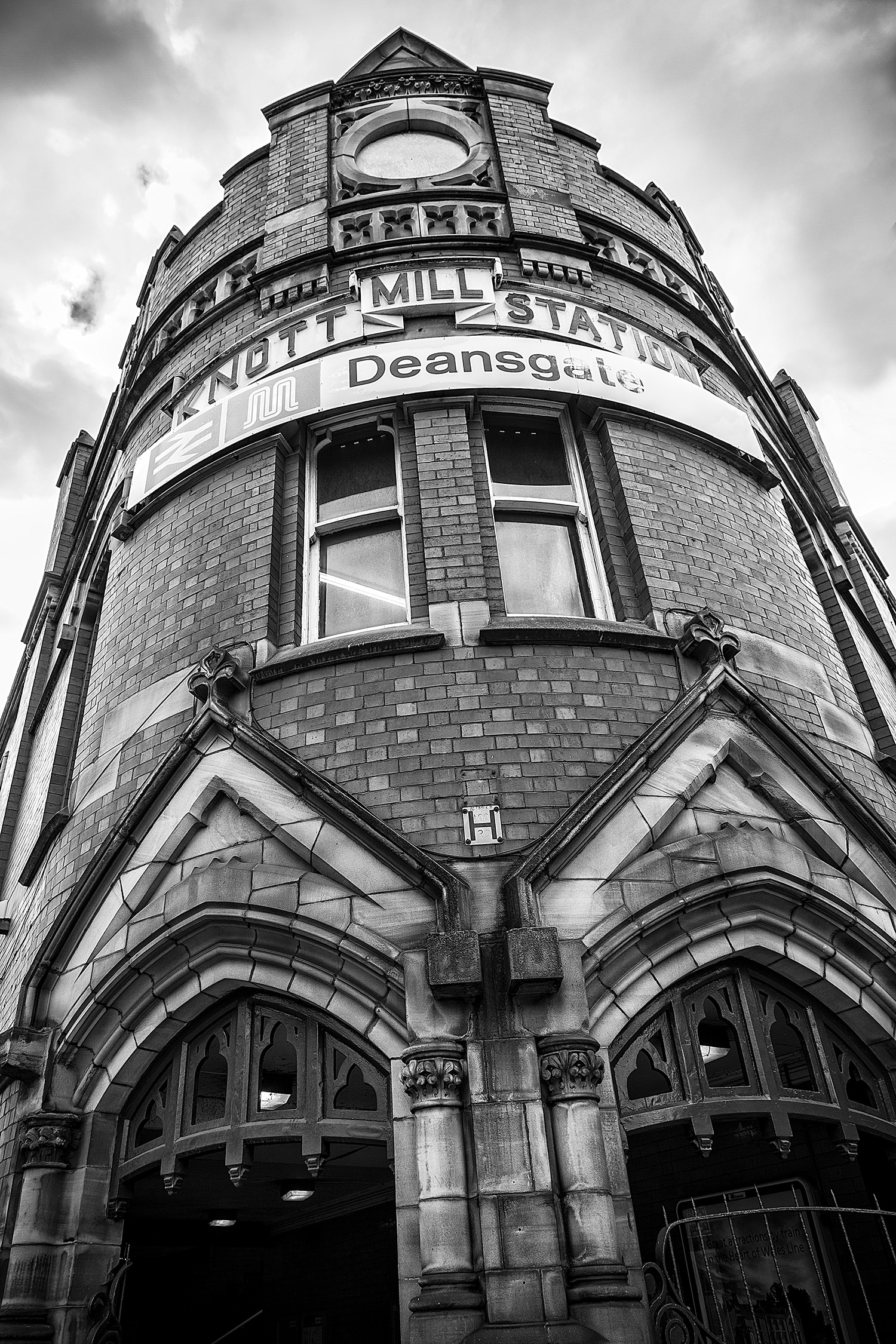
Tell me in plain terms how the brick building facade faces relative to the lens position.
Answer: facing the viewer
